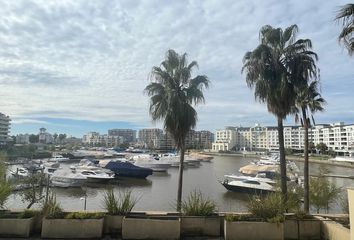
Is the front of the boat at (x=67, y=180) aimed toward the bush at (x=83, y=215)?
no

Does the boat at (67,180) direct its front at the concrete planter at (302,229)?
no

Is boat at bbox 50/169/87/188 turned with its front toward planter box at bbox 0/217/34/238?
no

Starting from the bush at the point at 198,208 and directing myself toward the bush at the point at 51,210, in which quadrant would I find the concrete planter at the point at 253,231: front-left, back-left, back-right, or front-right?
back-left

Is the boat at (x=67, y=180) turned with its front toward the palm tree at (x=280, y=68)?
no
